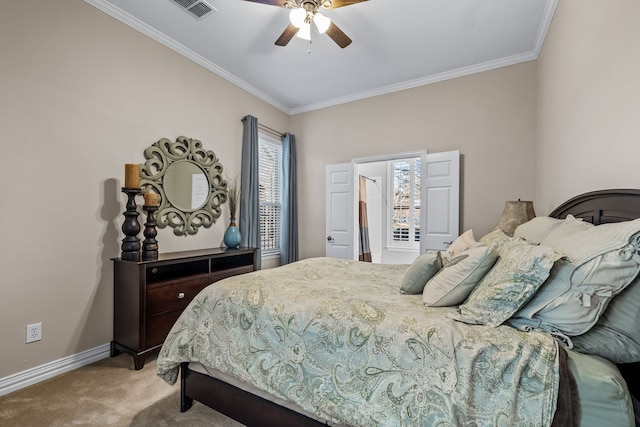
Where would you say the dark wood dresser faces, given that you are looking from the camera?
facing the viewer and to the right of the viewer

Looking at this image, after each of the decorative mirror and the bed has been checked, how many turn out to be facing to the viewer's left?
1

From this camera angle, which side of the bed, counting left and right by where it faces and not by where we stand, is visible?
left

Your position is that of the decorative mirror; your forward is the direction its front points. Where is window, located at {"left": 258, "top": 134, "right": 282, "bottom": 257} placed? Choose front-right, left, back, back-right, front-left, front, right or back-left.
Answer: left

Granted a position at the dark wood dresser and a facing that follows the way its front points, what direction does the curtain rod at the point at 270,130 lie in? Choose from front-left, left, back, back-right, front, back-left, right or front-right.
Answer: left

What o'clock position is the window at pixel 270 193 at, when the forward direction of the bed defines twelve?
The window is roughly at 2 o'clock from the bed.

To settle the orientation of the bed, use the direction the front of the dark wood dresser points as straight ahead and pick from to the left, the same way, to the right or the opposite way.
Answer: the opposite way

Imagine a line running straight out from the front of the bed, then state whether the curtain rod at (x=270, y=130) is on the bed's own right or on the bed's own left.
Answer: on the bed's own right

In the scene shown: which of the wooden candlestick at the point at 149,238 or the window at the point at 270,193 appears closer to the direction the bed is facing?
the wooden candlestick

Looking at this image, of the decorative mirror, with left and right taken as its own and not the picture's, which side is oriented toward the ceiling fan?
front

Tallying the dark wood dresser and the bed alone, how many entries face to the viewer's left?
1

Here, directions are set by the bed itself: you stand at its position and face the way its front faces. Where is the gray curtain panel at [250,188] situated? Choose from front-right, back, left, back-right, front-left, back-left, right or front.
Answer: front-right

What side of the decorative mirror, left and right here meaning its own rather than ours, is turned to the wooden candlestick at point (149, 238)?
right

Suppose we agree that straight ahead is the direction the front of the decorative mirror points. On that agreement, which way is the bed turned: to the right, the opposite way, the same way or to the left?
the opposite way
